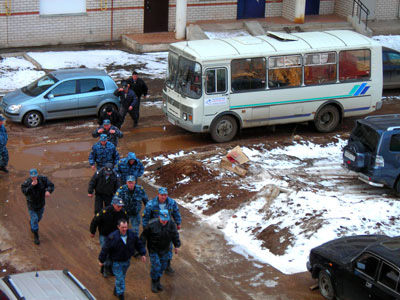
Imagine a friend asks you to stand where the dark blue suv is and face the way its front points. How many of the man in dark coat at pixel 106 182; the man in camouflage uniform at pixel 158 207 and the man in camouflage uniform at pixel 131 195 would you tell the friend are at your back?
3

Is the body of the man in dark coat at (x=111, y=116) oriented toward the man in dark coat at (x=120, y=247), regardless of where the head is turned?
yes

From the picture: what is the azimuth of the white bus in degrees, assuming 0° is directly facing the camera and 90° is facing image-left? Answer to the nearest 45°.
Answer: approximately 45°

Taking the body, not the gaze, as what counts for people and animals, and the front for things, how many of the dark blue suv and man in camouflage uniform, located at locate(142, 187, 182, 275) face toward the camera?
1

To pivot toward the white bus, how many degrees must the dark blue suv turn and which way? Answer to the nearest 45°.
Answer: approximately 90° to its left

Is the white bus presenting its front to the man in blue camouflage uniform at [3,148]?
yes

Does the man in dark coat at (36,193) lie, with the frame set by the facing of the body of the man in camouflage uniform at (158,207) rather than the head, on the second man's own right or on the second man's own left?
on the second man's own right
